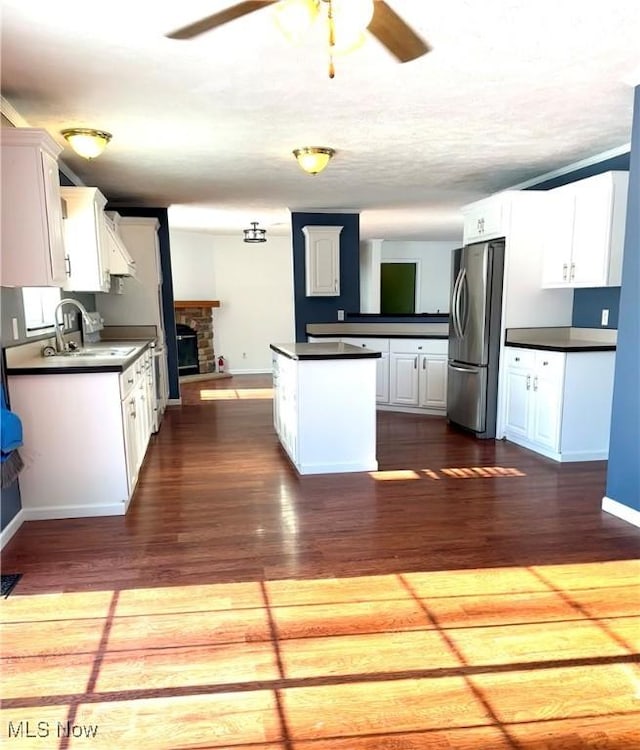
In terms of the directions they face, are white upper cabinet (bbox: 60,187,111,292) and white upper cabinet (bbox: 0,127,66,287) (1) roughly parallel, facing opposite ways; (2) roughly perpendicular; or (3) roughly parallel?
roughly parallel

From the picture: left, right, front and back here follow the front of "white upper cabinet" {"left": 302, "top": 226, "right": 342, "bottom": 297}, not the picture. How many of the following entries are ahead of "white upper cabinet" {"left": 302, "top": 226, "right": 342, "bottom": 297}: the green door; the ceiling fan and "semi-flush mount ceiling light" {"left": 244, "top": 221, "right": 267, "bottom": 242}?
1

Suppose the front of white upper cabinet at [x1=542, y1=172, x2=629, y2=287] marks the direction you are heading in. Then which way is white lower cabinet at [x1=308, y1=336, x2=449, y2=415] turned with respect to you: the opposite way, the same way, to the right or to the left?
to the left

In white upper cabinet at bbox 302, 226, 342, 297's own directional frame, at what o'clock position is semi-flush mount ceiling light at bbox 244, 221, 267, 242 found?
The semi-flush mount ceiling light is roughly at 4 o'clock from the white upper cabinet.

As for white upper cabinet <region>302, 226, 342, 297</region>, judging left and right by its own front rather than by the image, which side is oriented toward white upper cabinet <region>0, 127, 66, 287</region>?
front

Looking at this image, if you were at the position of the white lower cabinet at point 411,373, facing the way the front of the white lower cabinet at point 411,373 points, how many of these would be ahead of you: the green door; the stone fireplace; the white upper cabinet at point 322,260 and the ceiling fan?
1

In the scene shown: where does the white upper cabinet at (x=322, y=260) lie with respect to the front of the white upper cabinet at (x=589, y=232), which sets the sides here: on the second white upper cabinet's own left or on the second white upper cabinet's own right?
on the second white upper cabinet's own right

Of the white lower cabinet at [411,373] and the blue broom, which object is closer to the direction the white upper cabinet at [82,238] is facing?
the white lower cabinet

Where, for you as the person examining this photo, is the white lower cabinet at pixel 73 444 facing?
facing to the right of the viewer

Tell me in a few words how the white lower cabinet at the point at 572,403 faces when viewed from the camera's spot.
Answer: facing the viewer and to the left of the viewer

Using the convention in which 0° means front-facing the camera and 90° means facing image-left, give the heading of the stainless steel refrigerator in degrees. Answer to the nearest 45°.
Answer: approximately 45°

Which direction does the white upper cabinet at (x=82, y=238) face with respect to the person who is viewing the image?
facing to the right of the viewer

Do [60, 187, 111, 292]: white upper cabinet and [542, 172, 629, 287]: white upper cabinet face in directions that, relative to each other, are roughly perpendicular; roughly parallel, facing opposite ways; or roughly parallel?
roughly parallel, facing opposite ways

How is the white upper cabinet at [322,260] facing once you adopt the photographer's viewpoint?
facing the viewer

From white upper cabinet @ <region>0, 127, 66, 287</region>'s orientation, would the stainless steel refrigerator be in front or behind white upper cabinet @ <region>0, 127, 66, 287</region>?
in front

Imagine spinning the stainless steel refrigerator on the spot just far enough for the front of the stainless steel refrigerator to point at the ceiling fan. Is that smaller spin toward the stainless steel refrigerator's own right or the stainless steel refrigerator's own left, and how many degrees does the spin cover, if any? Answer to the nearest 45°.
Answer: approximately 45° to the stainless steel refrigerator's own left

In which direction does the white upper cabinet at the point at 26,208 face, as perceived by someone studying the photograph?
facing to the right of the viewer

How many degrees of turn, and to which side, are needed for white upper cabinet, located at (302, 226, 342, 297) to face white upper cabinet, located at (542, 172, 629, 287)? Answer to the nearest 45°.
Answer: approximately 45° to its left

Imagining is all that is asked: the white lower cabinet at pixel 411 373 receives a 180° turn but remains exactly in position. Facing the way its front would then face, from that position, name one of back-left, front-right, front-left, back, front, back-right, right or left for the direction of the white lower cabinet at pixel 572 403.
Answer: back-right

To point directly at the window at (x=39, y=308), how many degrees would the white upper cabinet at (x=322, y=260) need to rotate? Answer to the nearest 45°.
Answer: approximately 45° to its right

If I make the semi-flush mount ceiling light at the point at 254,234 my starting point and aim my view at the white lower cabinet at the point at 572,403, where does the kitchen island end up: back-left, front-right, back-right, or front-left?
front-right

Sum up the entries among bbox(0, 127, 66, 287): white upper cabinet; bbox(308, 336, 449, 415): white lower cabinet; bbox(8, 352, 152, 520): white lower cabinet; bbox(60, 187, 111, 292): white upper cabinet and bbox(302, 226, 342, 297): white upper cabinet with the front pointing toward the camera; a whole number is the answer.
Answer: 2

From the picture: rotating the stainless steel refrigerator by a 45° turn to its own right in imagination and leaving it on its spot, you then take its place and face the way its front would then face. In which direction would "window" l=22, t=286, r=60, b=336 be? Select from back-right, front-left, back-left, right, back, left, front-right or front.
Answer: front-left

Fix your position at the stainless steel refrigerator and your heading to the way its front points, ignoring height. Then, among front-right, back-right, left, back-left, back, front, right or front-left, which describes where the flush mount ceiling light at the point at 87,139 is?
front
